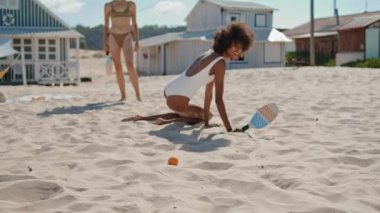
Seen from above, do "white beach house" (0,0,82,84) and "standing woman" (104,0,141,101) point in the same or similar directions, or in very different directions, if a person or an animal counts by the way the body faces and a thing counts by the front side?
same or similar directions

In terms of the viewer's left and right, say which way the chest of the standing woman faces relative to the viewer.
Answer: facing the viewer

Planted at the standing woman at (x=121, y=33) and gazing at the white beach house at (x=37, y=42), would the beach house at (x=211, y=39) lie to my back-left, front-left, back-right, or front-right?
front-right

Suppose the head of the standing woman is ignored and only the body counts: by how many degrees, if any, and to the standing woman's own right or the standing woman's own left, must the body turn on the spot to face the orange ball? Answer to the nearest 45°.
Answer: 0° — they already face it

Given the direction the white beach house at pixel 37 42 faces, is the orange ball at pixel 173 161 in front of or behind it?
in front

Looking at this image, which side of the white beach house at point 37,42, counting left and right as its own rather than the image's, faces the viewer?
front

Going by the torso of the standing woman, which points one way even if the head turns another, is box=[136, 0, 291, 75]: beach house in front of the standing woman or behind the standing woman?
behind

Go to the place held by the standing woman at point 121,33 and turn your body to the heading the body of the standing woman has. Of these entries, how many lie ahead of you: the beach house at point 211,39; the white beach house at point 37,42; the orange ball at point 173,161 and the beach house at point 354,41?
1

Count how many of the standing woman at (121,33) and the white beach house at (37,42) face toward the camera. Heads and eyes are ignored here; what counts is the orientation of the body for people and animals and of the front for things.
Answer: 2

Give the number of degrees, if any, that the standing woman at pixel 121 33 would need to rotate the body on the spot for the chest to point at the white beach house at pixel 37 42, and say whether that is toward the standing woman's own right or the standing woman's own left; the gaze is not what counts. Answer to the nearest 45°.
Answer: approximately 180°

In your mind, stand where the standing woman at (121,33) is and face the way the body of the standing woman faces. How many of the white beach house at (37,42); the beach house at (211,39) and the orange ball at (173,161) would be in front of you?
1
